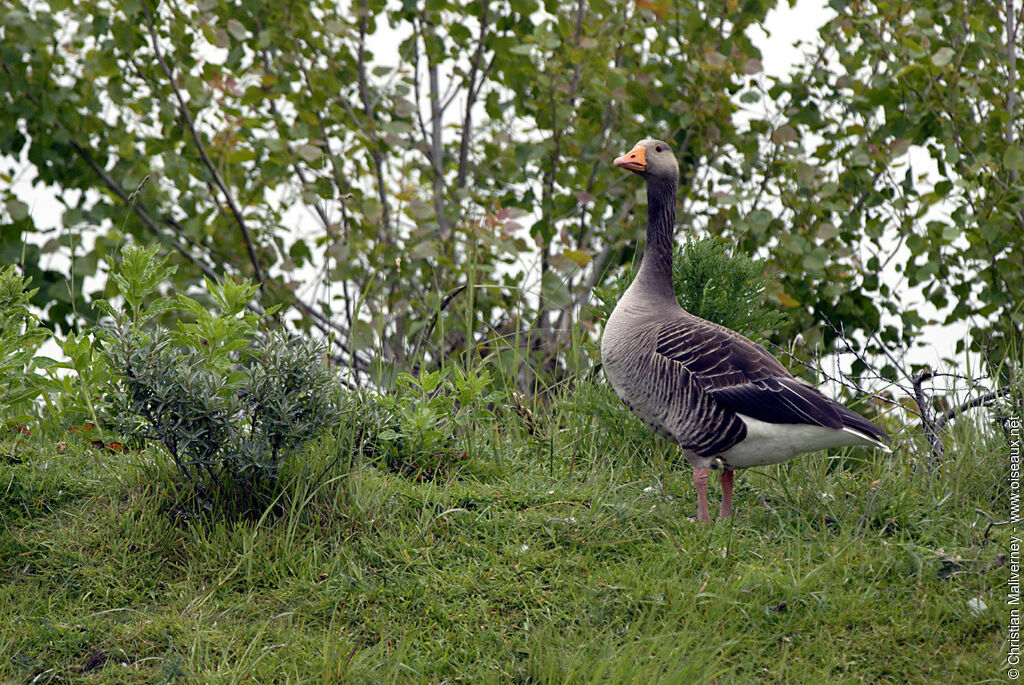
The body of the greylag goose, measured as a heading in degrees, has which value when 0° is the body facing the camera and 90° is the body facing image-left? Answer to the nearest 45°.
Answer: approximately 90°

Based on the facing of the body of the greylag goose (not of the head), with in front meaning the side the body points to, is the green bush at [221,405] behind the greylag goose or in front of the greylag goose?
in front

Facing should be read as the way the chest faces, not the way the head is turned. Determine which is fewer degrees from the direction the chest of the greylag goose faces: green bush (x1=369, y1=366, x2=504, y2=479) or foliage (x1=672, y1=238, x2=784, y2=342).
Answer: the green bush

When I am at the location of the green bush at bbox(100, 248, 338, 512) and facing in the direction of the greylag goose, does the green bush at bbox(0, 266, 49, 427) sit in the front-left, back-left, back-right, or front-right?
back-left

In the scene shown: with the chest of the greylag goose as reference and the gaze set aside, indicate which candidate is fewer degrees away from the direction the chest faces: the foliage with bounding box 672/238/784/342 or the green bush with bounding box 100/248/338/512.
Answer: the green bush

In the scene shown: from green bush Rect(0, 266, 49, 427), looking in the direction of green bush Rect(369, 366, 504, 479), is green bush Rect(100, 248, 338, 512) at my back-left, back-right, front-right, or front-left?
front-right

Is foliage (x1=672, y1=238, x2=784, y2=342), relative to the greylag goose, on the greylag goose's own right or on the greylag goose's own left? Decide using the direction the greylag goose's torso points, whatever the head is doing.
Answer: on the greylag goose's own right

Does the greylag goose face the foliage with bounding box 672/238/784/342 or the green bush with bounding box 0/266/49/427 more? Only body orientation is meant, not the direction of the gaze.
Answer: the green bush

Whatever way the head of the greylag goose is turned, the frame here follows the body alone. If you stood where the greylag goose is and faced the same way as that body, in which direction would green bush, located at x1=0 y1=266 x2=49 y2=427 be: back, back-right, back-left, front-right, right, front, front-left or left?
front

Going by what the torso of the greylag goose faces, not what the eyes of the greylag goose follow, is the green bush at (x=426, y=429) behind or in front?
in front
